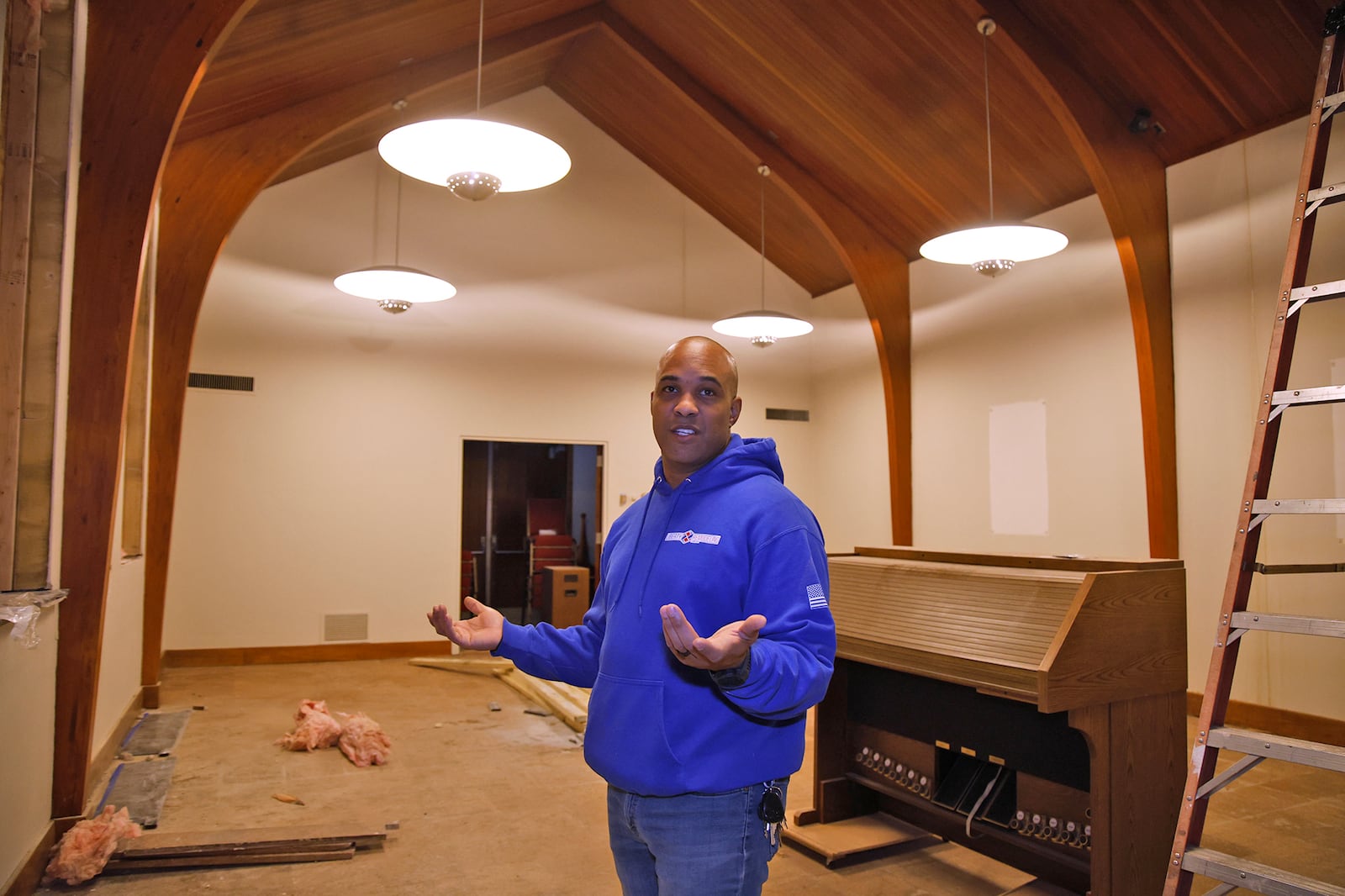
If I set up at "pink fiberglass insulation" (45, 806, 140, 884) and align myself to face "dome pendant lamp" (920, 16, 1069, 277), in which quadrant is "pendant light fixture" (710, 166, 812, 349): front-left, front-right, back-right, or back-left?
front-left

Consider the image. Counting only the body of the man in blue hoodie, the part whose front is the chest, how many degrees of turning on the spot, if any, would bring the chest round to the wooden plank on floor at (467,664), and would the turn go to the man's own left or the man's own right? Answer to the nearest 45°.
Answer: approximately 135° to the man's own right

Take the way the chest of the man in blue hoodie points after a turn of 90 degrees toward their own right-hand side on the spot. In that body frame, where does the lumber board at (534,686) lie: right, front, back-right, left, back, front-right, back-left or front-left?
front-right

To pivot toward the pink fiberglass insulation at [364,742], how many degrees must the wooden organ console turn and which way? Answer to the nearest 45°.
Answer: approximately 45° to its right

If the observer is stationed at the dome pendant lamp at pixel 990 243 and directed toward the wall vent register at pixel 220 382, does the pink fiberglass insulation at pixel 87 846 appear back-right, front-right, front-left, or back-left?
front-left

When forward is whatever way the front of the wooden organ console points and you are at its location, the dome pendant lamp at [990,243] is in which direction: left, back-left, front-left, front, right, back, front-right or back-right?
back-right

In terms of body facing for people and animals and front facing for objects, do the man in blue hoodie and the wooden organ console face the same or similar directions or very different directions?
same or similar directions

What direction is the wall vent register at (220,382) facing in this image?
toward the camera

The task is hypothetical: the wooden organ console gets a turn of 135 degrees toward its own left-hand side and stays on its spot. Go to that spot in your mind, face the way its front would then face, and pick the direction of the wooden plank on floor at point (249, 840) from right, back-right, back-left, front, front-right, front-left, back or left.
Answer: back

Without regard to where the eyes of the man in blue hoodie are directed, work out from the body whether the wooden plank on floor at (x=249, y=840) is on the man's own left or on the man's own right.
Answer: on the man's own right

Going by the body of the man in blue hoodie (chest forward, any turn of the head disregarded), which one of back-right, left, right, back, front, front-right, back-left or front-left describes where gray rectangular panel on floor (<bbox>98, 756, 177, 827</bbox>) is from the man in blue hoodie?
right

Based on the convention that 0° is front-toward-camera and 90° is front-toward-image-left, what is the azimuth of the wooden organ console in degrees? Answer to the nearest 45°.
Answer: approximately 45°

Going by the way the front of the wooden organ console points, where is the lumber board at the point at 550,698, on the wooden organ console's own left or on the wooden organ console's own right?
on the wooden organ console's own right

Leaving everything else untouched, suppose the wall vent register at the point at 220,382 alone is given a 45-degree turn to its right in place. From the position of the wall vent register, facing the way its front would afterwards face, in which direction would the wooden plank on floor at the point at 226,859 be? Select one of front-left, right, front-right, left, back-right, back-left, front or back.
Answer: front-left

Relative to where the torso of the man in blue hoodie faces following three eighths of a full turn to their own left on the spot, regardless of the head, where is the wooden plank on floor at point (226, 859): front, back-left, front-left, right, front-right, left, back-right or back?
back-left

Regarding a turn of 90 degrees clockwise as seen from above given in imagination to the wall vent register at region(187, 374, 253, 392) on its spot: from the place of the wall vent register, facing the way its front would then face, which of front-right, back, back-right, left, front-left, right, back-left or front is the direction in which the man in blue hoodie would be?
left

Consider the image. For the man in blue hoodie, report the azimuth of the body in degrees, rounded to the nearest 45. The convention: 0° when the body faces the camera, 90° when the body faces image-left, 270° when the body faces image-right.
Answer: approximately 45°

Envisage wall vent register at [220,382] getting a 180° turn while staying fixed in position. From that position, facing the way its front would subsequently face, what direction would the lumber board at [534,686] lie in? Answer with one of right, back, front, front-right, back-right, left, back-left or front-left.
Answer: back-right
